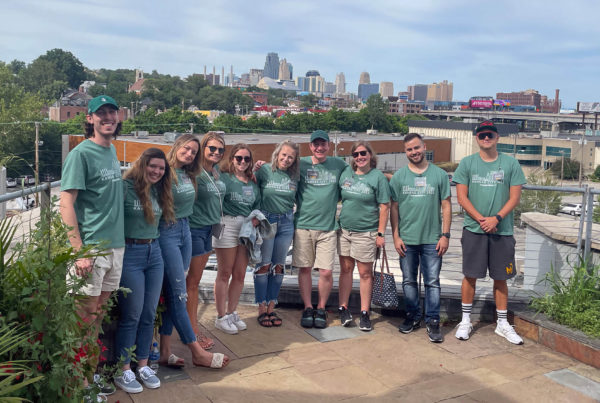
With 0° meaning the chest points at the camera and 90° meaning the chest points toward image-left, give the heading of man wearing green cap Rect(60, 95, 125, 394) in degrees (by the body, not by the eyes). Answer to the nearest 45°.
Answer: approximately 315°

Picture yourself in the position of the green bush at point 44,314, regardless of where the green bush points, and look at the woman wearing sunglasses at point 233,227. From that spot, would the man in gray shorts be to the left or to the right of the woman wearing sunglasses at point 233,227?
right

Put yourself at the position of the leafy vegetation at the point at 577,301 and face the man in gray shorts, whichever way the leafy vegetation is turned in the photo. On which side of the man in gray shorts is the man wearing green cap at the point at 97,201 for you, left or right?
left

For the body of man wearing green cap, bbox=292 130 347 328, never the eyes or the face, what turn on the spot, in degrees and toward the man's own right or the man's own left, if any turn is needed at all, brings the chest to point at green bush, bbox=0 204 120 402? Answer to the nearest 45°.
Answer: approximately 45° to the man's own right

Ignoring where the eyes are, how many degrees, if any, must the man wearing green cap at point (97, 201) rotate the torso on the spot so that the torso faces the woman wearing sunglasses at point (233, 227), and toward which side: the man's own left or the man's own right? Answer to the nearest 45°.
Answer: approximately 90° to the man's own left

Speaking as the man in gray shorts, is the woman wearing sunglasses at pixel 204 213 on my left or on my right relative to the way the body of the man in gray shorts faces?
on my right

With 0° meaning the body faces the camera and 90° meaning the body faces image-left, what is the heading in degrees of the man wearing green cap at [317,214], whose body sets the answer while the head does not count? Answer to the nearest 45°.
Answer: approximately 0°

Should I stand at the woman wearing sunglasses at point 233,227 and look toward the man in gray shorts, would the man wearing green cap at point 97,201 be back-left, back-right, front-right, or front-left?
back-right

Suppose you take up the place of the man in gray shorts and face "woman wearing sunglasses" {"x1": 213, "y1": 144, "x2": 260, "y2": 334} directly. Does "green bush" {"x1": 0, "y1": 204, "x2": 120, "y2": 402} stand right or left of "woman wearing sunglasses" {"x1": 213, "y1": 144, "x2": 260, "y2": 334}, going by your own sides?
left

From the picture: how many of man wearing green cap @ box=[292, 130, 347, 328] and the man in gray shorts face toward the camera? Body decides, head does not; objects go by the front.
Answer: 2

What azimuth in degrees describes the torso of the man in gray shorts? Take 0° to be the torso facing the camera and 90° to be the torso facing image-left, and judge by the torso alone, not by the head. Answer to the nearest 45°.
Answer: approximately 0°

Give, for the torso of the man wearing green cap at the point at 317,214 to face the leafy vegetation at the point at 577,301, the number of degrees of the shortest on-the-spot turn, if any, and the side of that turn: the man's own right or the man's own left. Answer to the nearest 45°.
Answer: approximately 90° to the man's own left
